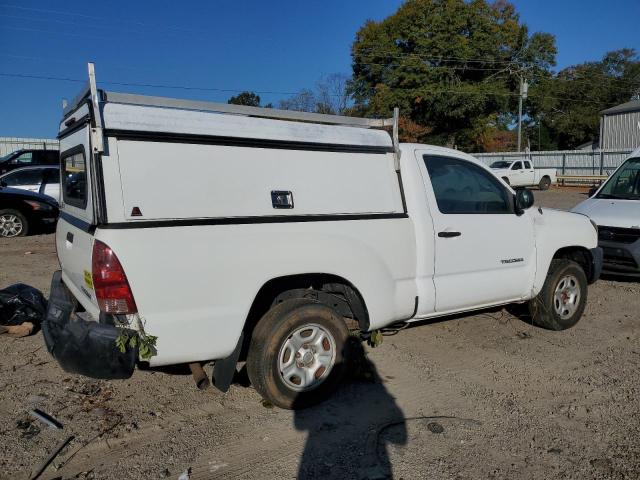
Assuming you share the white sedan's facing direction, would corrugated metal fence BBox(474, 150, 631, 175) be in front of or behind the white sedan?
behind

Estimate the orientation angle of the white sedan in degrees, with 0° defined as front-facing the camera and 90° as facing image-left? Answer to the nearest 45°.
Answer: approximately 90°

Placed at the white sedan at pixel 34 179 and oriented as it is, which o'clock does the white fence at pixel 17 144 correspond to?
The white fence is roughly at 3 o'clock from the white sedan.

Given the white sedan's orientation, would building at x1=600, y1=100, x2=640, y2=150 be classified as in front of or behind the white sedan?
behind

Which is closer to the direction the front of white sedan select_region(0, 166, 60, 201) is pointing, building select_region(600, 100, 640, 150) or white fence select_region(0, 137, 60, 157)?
the white fence

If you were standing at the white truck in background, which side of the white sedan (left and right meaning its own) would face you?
back

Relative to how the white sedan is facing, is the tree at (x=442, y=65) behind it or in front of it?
behind
